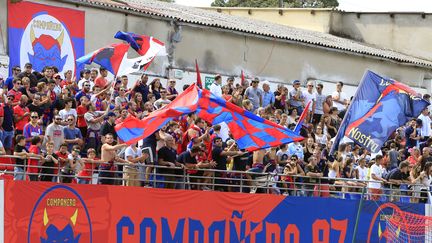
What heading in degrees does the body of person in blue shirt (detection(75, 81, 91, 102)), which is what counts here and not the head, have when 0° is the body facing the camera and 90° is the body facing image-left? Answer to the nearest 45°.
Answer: approximately 315°

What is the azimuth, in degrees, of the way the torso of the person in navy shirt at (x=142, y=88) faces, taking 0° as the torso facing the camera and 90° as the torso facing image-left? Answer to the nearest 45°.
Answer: approximately 45°

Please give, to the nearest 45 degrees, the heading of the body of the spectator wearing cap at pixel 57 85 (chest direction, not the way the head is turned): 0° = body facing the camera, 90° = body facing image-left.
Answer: approximately 315°

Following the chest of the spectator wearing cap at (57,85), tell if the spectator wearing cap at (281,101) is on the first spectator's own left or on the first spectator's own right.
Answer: on the first spectator's own left
